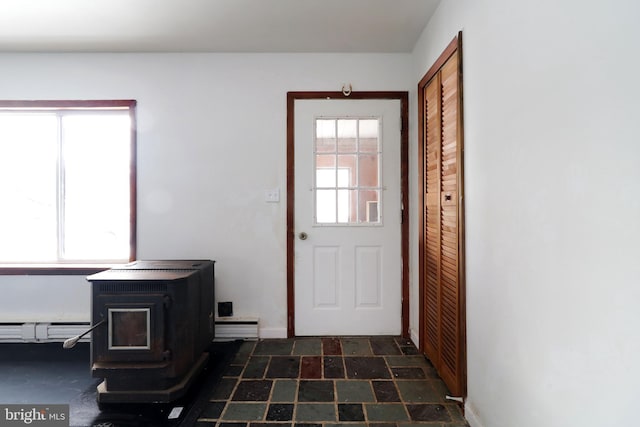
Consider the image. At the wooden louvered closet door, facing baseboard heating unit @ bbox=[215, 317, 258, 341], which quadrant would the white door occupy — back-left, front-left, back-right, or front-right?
front-right

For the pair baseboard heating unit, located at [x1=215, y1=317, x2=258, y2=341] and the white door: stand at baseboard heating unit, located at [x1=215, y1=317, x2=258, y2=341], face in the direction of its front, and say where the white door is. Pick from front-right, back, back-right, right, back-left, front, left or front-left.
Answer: left

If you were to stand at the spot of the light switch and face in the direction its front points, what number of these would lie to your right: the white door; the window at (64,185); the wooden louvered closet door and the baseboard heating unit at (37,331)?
2

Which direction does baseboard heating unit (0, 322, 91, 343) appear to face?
toward the camera

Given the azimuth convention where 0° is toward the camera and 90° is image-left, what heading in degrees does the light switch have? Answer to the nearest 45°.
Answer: approximately 0°

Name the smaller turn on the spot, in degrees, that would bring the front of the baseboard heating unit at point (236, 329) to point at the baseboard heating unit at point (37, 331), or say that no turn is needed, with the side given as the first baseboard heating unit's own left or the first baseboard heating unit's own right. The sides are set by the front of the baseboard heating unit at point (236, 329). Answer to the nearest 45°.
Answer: approximately 90° to the first baseboard heating unit's own right

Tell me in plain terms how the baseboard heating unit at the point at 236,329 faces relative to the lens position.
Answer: facing the viewer

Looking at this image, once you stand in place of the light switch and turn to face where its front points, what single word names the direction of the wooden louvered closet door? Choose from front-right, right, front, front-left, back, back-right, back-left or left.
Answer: front-left

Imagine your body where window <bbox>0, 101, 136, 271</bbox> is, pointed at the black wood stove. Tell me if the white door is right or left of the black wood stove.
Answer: left

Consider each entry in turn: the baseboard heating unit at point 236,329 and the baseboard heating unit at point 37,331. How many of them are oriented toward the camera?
2

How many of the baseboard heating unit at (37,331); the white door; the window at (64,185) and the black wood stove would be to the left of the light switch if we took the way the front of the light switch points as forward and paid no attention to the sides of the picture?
1

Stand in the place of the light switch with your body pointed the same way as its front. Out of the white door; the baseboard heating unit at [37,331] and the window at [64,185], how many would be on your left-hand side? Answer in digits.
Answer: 1

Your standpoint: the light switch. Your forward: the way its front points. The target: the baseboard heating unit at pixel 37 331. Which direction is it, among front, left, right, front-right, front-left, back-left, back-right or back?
right

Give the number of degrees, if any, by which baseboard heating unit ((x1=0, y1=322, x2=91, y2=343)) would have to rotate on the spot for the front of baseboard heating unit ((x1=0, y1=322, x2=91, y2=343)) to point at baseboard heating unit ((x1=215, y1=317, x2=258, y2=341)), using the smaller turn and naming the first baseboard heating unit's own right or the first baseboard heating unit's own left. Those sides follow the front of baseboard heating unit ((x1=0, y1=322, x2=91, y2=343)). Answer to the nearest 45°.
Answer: approximately 45° to the first baseboard heating unit's own left
